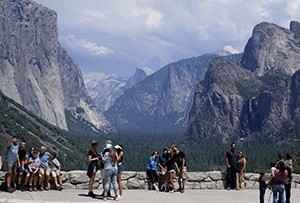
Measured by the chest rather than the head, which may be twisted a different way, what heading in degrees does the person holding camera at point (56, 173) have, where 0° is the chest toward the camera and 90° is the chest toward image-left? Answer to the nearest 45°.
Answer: approximately 45°

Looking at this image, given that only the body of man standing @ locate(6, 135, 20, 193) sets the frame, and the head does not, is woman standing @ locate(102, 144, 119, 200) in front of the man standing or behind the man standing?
in front

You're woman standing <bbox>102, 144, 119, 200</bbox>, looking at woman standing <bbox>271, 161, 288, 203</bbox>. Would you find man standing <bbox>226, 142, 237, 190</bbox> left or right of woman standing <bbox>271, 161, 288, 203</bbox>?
left

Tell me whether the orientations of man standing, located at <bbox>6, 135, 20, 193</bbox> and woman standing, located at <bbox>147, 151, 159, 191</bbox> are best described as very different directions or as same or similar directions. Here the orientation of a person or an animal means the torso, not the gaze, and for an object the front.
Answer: same or similar directions

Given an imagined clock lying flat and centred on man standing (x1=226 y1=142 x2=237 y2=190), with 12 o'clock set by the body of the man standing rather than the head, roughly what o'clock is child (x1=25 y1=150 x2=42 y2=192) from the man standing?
The child is roughly at 2 o'clock from the man standing.

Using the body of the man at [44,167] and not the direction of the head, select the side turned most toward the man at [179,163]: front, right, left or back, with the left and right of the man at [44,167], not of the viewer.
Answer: left

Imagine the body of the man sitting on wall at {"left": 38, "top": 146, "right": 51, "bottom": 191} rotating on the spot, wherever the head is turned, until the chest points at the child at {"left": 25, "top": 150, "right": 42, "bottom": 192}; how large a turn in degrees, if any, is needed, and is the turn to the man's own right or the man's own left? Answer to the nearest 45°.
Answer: approximately 45° to the man's own right

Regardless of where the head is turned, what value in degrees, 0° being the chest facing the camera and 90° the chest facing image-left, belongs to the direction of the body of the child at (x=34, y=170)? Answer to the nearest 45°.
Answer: approximately 0°

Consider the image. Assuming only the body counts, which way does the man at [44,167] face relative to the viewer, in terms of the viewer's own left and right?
facing the viewer

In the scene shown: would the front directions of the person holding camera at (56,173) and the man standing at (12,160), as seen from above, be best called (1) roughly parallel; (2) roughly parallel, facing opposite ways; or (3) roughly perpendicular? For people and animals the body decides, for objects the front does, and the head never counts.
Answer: roughly parallel

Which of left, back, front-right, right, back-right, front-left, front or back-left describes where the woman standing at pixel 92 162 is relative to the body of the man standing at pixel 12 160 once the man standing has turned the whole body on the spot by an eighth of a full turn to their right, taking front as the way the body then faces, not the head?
left

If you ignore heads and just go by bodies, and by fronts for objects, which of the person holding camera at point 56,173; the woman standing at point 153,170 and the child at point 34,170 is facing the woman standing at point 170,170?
the woman standing at point 153,170

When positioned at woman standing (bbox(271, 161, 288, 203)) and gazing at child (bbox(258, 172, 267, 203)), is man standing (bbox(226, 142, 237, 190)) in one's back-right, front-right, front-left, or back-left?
front-right

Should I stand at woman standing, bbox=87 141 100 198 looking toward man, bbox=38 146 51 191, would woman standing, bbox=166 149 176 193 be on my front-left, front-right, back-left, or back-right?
back-right

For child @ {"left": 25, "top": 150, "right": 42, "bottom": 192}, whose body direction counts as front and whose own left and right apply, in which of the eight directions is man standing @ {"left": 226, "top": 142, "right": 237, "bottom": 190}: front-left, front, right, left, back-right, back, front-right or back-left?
left
